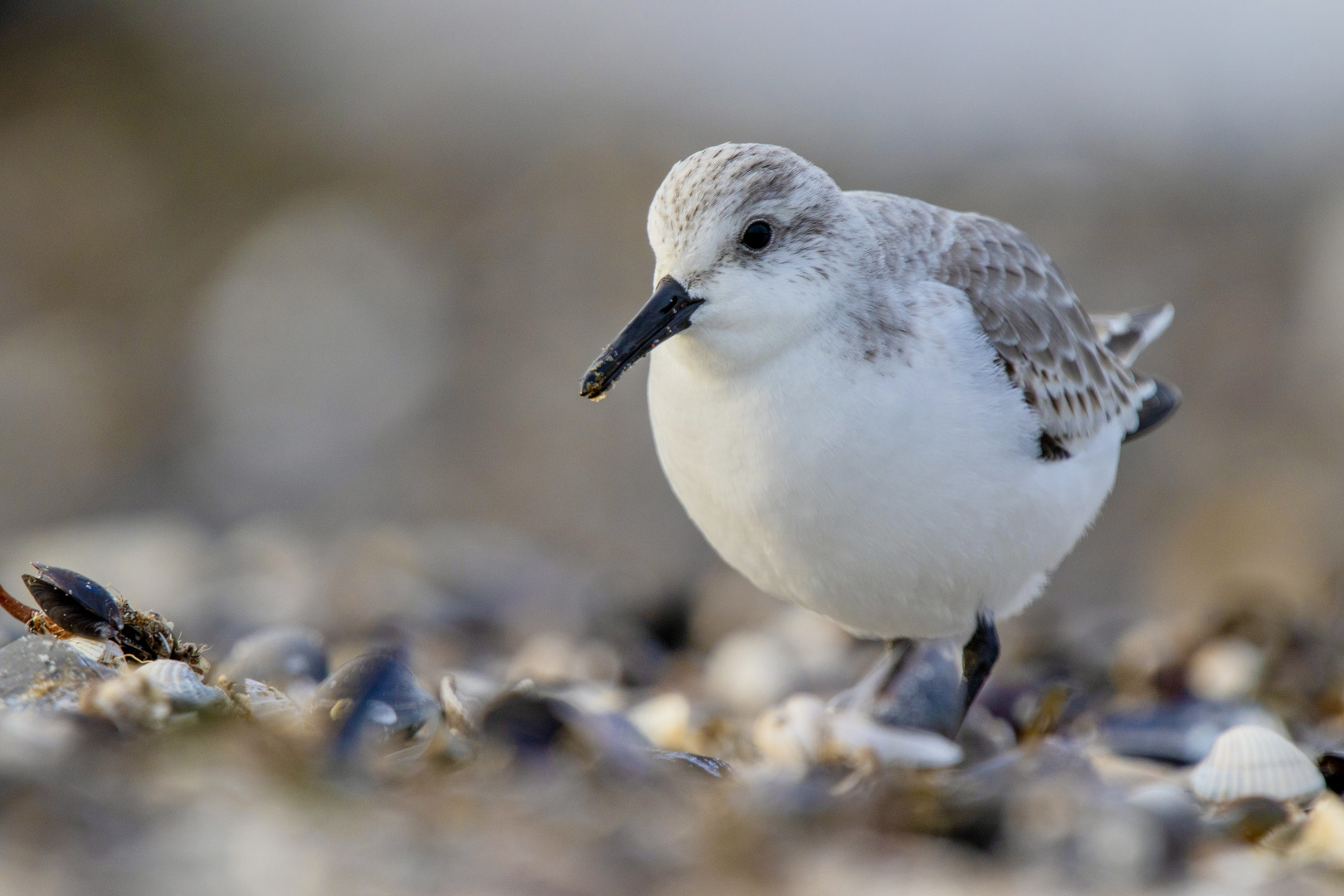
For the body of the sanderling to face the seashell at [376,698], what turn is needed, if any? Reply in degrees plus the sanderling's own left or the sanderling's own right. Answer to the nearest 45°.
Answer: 0° — it already faces it

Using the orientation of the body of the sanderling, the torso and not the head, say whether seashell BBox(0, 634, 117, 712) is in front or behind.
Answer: in front

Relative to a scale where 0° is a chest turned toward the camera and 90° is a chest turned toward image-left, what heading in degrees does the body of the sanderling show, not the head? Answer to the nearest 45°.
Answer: approximately 45°

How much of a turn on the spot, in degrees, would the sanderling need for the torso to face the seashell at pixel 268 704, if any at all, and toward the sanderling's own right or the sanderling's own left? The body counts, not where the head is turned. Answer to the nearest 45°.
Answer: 0° — it already faces it

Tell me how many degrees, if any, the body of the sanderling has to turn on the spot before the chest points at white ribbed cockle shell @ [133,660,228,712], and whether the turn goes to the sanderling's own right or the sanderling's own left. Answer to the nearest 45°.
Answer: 0° — it already faces it

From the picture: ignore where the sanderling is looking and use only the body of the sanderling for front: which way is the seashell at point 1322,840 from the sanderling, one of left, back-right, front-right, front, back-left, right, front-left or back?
left

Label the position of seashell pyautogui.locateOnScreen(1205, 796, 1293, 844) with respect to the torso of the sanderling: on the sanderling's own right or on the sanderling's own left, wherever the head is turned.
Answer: on the sanderling's own left

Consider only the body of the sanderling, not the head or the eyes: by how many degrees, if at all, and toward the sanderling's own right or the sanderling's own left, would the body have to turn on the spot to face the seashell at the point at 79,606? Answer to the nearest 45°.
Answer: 0° — it already faces it
